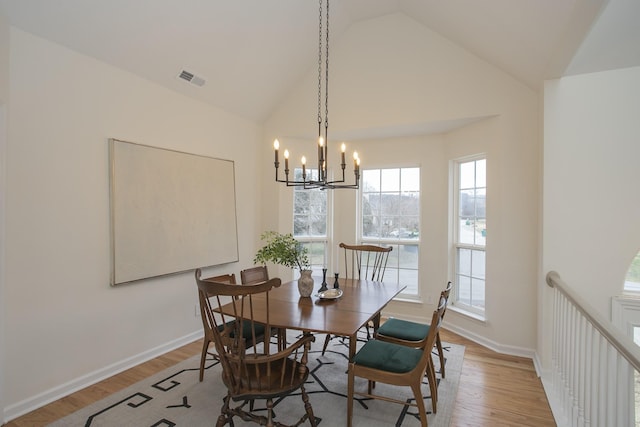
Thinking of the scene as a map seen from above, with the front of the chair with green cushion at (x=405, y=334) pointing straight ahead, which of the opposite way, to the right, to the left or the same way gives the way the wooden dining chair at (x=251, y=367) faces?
to the right

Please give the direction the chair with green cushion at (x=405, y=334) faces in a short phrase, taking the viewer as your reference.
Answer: facing to the left of the viewer

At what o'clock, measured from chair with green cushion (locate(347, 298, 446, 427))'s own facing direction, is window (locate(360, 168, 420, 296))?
The window is roughly at 3 o'clock from the chair with green cushion.

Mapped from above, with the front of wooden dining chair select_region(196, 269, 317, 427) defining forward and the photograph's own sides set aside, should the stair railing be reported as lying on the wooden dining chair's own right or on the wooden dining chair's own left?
on the wooden dining chair's own right

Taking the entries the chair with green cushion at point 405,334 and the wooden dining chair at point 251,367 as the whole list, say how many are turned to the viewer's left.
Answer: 1

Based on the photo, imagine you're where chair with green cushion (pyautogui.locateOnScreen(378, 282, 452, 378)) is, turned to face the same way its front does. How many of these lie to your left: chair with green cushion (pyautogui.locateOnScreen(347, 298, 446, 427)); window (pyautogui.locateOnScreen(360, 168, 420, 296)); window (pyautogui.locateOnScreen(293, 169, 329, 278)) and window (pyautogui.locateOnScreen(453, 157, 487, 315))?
1

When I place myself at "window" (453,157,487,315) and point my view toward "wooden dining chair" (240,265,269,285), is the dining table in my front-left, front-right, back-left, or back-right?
front-left

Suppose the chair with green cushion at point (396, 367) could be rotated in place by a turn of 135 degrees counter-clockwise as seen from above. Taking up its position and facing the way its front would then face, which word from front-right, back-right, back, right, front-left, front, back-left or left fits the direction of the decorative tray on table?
back

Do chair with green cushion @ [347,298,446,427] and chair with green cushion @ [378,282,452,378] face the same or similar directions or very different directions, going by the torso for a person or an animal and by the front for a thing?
same or similar directions

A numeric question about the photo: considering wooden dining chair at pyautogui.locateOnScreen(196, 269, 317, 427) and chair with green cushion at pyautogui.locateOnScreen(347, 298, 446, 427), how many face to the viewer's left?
1

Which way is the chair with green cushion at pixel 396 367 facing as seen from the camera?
to the viewer's left

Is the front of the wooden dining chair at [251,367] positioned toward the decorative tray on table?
yes

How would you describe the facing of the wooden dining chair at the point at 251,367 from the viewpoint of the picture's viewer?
facing away from the viewer and to the right of the viewer

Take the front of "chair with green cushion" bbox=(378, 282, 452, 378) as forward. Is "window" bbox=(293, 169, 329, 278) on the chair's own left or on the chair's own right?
on the chair's own right
